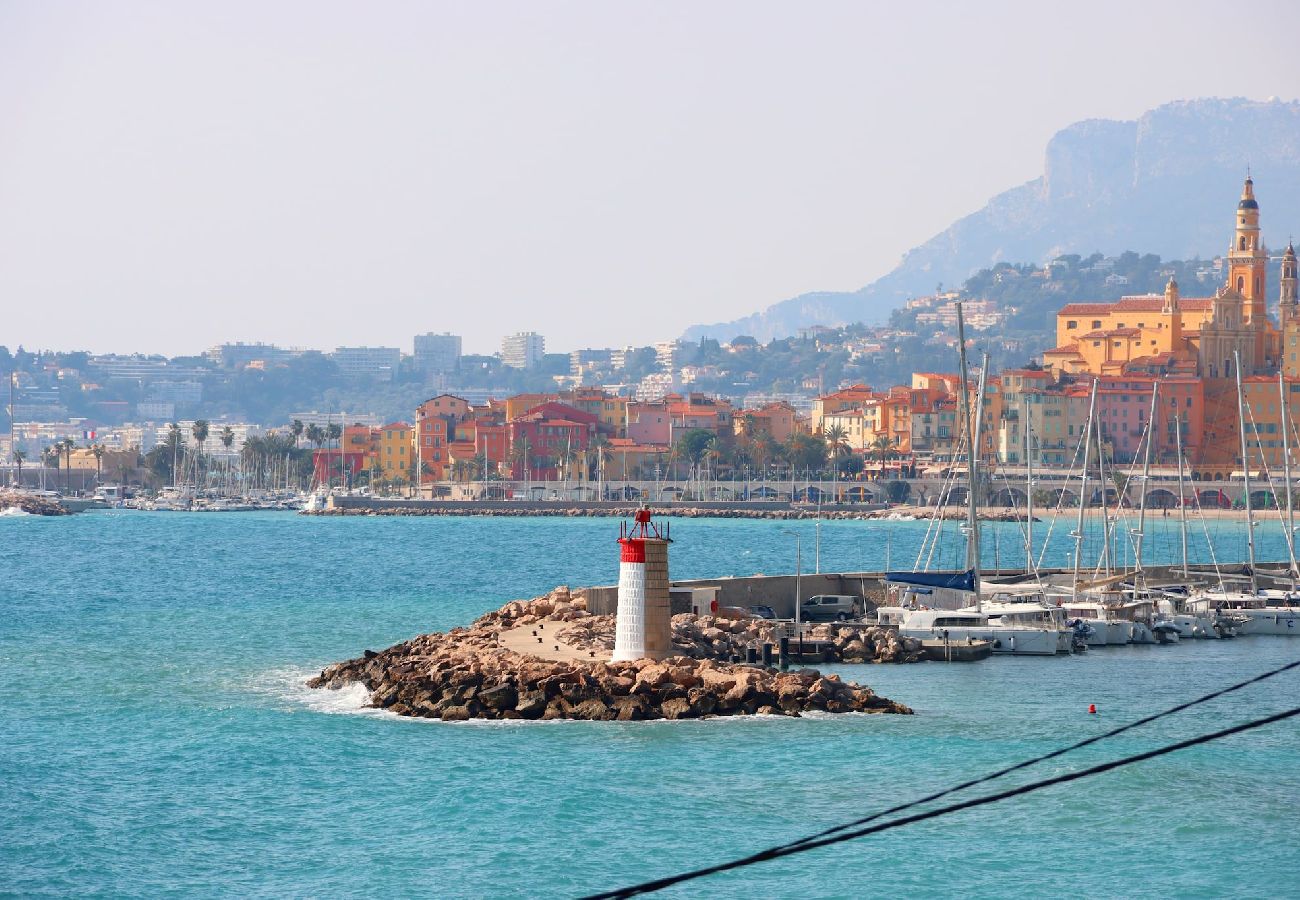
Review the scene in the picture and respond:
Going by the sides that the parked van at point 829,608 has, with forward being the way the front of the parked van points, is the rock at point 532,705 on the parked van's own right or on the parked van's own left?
on the parked van's own left

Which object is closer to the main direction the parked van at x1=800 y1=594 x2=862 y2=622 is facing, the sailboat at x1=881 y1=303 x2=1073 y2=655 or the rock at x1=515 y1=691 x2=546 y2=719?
the rock

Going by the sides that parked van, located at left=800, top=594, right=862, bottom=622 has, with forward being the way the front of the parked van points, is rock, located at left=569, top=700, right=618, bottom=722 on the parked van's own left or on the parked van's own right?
on the parked van's own left

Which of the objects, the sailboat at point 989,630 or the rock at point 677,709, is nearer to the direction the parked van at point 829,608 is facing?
the rock

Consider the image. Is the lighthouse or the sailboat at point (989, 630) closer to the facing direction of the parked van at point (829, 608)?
the lighthouse

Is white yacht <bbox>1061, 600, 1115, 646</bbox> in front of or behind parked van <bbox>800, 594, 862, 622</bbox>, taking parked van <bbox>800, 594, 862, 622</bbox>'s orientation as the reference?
behind

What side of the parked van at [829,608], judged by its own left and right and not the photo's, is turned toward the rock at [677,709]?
left

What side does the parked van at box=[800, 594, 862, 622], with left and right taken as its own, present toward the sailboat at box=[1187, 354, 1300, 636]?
back

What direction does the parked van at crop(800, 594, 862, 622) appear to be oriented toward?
to the viewer's left
